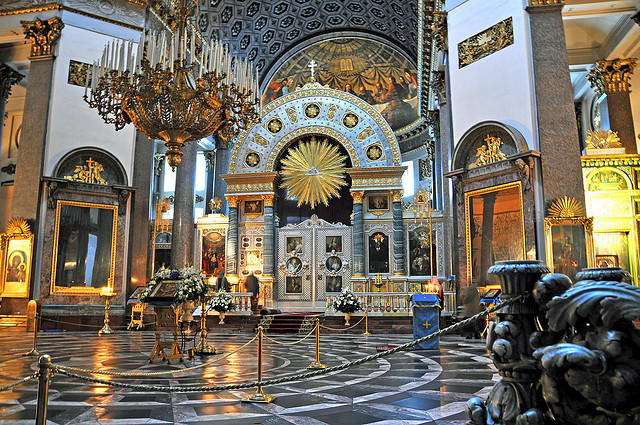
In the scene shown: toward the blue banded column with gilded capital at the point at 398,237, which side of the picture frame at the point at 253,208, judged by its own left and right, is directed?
left

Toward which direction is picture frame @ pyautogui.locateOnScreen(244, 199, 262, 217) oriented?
toward the camera

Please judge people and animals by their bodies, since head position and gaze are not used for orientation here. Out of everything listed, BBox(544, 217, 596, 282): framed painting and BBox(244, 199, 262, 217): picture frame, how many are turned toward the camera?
2

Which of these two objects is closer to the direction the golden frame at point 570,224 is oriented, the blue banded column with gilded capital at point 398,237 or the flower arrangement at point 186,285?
the flower arrangement

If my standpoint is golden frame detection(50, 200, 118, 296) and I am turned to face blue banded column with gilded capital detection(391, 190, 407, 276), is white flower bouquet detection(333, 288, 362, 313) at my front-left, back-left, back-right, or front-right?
front-right

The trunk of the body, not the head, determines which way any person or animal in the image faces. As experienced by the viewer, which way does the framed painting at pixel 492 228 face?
facing the viewer and to the left of the viewer

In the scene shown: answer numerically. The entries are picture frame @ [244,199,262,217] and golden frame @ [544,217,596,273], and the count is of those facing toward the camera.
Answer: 2

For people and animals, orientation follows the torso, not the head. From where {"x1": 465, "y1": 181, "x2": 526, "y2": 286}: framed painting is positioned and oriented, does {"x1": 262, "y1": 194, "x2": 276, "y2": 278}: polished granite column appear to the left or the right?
on its right

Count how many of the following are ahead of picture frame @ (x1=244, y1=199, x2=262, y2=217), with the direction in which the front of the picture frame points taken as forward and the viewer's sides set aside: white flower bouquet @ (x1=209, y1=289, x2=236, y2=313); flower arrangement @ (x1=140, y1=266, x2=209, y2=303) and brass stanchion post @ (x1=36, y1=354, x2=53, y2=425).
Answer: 3

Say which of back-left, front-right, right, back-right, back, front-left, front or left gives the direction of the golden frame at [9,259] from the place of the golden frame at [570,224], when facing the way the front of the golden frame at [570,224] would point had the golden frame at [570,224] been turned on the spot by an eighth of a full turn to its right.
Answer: front-right

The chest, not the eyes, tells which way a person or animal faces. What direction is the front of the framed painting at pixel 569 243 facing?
toward the camera

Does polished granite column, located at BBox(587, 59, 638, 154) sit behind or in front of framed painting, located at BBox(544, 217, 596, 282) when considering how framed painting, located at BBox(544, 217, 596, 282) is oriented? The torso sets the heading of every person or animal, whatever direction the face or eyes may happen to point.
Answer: behind

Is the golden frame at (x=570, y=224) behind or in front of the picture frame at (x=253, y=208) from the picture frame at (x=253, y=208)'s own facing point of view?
in front

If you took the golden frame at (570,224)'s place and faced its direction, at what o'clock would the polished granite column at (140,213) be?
The polished granite column is roughly at 3 o'clock from the golden frame.

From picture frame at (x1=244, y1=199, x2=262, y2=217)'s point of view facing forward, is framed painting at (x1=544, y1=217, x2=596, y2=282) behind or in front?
in front

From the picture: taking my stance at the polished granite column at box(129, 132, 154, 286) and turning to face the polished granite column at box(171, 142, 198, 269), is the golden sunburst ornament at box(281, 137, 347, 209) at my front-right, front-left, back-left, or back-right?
front-right
